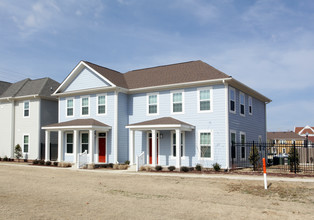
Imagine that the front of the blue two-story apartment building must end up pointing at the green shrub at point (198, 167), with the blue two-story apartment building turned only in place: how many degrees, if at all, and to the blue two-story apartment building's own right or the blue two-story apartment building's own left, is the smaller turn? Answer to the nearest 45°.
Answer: approximately 90° to the blue two-story apartment building's own left

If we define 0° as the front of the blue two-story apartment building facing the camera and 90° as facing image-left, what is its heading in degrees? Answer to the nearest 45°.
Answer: approximately 45°

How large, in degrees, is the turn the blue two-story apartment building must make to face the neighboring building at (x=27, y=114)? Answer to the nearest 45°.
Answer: approximately 90° to its right
